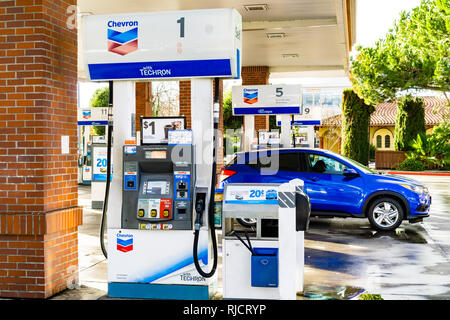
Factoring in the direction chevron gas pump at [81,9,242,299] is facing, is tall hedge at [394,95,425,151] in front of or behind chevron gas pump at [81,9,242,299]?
behind

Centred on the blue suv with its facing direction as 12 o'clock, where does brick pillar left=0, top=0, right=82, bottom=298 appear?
The brick pillar is roughly at 4 o'clock from the blue suv.

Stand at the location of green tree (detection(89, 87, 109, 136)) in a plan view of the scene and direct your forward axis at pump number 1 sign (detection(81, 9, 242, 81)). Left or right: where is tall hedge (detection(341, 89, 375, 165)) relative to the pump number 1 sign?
left

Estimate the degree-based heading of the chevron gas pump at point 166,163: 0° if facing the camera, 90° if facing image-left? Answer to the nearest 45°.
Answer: approximately 0°

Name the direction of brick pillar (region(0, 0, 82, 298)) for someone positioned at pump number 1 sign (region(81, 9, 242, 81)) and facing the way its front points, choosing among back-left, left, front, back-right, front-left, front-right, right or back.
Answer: right

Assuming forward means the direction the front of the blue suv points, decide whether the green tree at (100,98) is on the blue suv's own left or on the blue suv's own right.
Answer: on the blue suv's own left

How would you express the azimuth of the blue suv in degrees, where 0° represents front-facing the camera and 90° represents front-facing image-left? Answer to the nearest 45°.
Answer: approximately 270°

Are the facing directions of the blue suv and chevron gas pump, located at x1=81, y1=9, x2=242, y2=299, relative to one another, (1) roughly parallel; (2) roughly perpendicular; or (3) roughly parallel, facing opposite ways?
roughly perpendicular

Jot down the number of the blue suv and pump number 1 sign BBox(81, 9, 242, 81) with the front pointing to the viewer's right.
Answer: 1

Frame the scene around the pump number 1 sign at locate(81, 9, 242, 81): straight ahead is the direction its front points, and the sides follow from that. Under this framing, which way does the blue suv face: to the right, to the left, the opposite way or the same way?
to the left

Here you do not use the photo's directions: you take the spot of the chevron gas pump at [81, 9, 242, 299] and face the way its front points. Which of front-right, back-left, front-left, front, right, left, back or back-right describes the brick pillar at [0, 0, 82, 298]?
right

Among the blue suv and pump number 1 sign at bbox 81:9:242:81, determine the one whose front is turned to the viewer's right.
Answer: the blue suv

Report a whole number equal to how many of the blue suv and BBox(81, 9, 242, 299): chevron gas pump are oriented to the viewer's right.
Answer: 1
